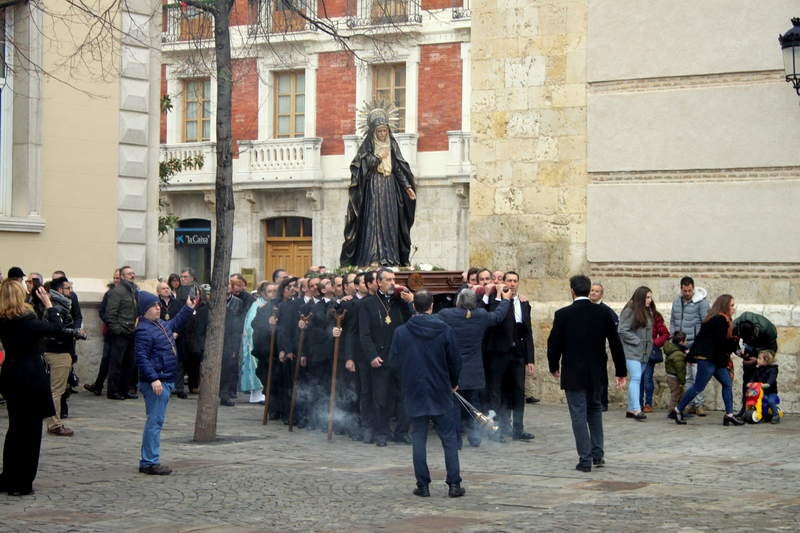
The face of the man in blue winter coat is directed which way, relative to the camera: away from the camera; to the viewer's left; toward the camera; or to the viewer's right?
away from the camera

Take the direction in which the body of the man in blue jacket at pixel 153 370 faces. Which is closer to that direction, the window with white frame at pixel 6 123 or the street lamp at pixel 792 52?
the street lamp

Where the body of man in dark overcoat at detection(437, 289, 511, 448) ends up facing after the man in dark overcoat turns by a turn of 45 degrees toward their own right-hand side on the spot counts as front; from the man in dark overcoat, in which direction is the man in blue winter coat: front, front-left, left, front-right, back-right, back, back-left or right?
back-right

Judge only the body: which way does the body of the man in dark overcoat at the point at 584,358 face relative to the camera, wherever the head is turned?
away from the camera

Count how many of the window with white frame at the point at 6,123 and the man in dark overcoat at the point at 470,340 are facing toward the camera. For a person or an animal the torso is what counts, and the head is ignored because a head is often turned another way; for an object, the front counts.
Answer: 1

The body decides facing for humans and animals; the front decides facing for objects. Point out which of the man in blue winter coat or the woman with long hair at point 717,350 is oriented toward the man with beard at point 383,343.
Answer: the man in blue winter coat

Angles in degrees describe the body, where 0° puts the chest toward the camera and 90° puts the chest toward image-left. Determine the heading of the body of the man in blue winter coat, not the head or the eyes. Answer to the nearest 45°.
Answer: approximately 180°

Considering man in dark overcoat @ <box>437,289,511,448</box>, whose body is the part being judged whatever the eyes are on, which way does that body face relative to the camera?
away from the camera

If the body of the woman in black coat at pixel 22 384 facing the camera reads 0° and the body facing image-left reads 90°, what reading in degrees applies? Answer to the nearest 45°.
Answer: approximately 225°

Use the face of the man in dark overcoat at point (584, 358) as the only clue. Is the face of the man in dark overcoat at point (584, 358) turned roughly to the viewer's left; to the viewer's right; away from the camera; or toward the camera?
away from the camera

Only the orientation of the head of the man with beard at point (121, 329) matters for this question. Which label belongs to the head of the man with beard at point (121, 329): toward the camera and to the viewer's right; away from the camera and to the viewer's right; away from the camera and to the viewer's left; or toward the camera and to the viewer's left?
toward the camera and to the viewer's right

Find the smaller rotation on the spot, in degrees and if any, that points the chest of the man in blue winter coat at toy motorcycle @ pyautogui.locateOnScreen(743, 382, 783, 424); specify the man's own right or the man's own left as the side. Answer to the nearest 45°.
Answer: approximately 45° to the man's own right

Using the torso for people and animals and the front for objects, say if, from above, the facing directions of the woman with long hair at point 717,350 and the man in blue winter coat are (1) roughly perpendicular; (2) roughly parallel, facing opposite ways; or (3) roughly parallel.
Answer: roughly perpendicular
